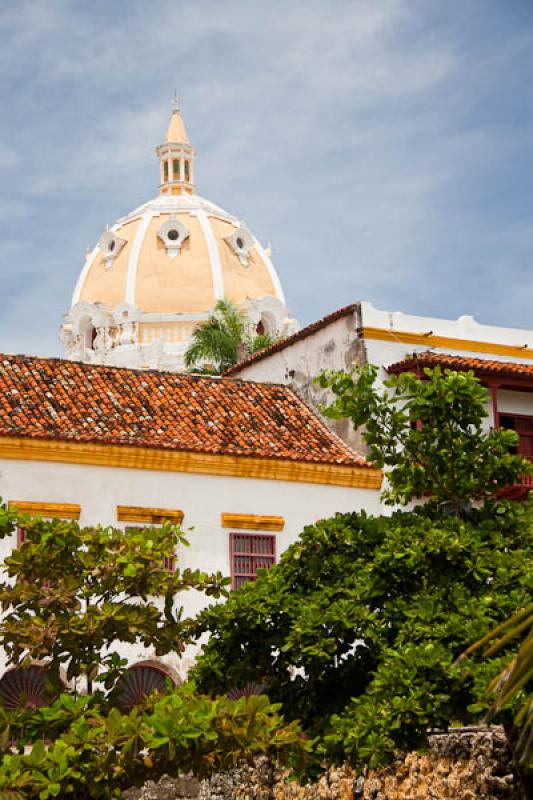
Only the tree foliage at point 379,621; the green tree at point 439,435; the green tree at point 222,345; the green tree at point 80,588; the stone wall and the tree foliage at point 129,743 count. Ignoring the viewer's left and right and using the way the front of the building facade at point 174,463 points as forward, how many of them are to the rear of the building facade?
1

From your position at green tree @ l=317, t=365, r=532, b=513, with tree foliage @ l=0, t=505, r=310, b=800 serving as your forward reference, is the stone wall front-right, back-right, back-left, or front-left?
front-left

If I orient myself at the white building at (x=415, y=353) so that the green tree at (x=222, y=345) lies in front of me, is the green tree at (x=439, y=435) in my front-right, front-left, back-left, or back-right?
back-left

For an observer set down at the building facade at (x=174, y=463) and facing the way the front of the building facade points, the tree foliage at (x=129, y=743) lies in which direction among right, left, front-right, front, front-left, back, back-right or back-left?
front

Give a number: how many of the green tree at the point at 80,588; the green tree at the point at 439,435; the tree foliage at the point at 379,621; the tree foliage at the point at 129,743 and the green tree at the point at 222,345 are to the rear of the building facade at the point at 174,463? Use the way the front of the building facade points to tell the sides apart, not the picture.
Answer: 1

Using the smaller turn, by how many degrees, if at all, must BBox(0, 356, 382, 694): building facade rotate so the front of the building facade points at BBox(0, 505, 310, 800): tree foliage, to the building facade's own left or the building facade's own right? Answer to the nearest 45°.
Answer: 0° — it already faces it

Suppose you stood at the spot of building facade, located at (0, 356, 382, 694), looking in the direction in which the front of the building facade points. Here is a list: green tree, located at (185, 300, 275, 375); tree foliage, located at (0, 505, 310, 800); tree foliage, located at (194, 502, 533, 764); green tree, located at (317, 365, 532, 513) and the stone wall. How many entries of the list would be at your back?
1

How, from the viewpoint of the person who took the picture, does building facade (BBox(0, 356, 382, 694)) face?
facing the viewer

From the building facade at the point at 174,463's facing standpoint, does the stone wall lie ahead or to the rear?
ahead

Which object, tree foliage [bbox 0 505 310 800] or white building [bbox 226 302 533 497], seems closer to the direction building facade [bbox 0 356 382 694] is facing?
the tree foliage

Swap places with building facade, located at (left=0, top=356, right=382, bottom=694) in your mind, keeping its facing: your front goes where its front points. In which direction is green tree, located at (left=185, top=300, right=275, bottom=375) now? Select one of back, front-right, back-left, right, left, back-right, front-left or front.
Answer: back

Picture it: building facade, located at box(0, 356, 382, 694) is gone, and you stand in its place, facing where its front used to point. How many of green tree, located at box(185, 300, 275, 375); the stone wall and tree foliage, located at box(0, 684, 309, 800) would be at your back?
1

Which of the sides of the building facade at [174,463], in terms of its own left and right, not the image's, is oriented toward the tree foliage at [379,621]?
front

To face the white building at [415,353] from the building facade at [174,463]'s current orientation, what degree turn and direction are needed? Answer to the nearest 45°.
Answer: approximately 135° to its left
